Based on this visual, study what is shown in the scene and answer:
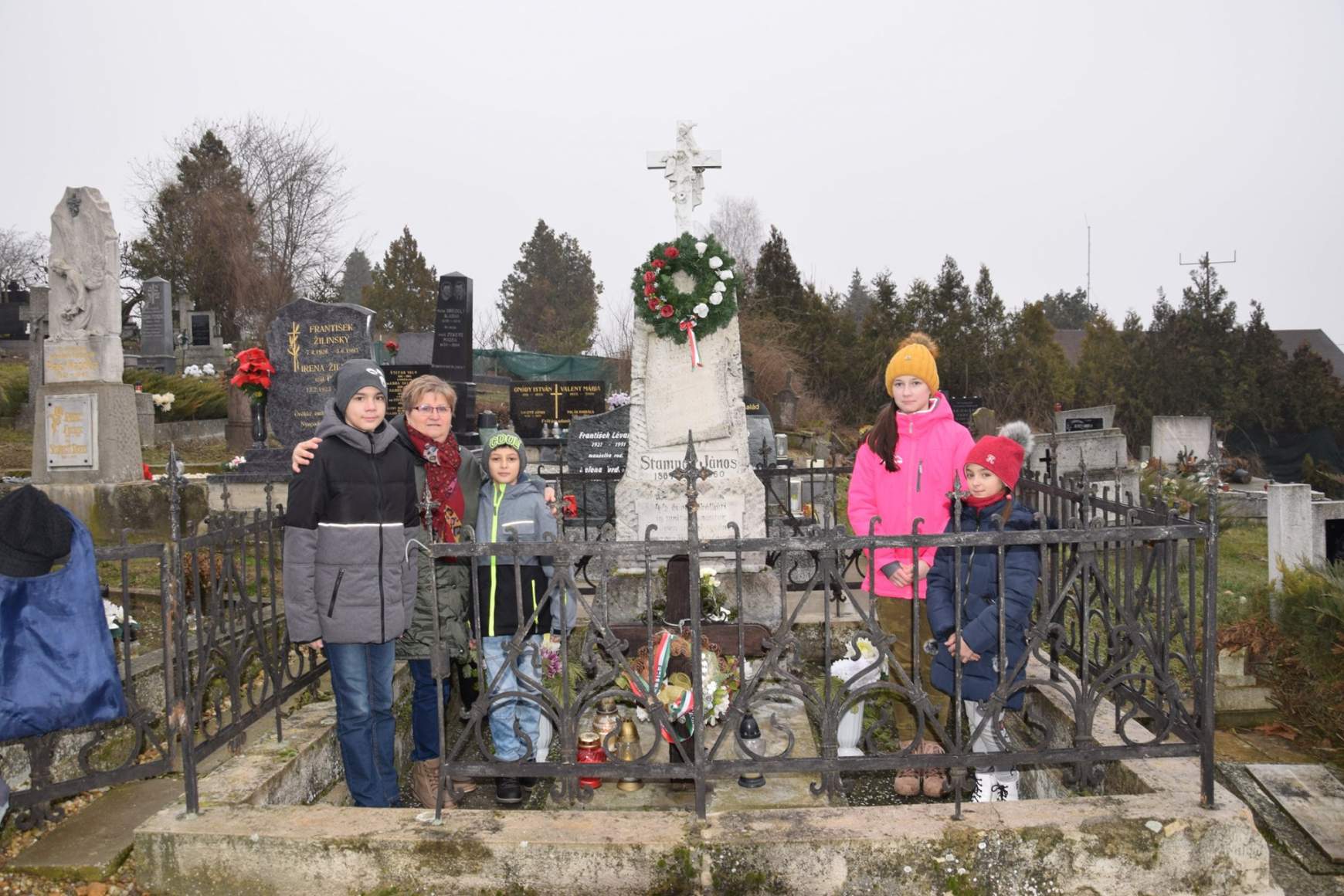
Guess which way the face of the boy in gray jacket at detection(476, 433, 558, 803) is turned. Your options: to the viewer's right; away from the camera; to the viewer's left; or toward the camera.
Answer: toward the camera

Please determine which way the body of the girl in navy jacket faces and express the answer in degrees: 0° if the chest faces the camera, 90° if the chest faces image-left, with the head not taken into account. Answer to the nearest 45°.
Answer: approximately 45°

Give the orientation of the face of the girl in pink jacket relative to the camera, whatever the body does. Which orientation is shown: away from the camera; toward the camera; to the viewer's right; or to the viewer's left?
toward the camera

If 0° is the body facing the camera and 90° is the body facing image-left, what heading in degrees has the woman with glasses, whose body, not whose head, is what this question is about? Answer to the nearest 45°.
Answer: approximately 0°

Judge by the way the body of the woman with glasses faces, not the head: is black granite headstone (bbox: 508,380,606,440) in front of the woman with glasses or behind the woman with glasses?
behind

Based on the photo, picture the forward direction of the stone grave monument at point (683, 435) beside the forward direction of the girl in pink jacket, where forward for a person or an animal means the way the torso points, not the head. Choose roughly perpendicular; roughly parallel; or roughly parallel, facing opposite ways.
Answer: roughly parallel

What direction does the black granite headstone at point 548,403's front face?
toward the camera

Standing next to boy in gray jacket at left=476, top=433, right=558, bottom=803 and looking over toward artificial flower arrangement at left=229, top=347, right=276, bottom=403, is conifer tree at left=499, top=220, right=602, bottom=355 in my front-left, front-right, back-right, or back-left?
front-right

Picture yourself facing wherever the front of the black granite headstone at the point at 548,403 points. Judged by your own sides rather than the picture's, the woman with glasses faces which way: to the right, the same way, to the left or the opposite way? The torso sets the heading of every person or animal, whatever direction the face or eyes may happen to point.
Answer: the same way

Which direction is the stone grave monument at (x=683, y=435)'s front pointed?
toward the camera

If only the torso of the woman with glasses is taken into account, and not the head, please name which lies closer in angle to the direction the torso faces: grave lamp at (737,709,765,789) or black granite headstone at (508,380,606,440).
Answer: the grave lamp

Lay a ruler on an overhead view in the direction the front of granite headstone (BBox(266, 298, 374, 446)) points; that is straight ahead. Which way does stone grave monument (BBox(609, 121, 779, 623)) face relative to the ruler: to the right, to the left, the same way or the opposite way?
the same way

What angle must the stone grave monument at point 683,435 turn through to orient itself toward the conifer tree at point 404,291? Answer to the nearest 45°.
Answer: approximately 180°

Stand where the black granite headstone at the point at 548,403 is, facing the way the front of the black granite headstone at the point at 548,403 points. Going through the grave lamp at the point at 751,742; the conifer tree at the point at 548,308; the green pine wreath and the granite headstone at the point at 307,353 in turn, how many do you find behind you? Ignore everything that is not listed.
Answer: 1

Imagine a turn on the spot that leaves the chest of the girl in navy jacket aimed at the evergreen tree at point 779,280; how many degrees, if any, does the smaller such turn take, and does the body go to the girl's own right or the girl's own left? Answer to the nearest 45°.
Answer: approximately 135° to the girl's own right
